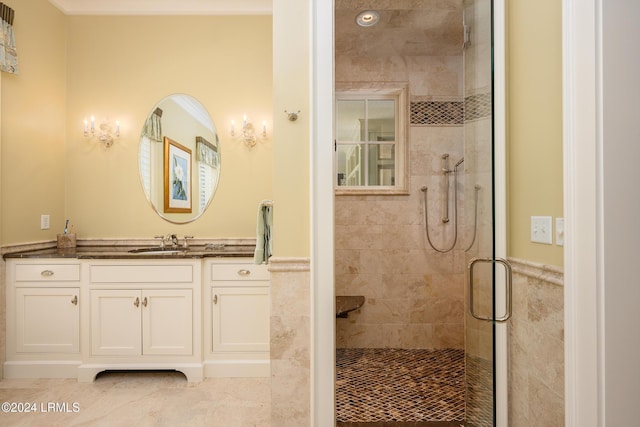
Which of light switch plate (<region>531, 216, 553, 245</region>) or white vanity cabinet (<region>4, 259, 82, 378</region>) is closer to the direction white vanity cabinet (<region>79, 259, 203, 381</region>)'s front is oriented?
the light switch plate

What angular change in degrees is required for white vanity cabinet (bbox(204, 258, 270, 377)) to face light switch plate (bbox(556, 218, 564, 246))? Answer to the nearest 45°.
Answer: approximately 45° to its left

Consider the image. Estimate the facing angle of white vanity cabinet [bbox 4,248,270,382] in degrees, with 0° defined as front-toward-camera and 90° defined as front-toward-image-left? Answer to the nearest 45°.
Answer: approximately 0°
